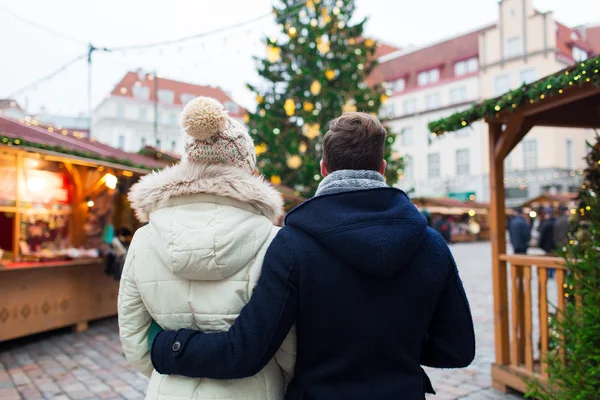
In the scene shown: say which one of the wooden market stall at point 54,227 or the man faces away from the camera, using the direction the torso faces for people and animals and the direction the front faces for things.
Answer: the man

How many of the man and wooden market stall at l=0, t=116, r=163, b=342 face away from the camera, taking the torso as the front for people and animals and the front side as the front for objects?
1

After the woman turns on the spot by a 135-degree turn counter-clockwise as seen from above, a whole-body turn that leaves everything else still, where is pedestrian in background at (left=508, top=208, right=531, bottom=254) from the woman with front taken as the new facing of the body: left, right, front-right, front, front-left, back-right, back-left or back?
back

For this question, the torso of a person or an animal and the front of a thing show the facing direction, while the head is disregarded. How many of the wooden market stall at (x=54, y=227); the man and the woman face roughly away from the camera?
2

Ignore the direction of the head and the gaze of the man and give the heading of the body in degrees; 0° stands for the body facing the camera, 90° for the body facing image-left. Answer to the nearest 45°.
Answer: approximately 180°

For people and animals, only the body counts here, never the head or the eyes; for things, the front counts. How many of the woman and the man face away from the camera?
2

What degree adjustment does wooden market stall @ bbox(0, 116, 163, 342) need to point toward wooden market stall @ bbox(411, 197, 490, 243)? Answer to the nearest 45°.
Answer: approximately 90° to its left

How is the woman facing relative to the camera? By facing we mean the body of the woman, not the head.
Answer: away from the camera

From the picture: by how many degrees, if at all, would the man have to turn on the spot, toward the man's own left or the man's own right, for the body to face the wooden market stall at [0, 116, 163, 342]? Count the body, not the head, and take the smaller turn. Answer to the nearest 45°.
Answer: approximately 45° to the man's own left

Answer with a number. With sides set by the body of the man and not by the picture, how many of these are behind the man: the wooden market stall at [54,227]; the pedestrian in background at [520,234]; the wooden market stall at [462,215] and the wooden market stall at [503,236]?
0

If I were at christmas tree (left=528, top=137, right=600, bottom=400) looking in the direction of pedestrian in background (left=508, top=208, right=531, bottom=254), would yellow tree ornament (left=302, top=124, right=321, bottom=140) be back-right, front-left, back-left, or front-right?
front-left

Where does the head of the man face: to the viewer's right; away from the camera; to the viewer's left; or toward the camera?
away from the camera

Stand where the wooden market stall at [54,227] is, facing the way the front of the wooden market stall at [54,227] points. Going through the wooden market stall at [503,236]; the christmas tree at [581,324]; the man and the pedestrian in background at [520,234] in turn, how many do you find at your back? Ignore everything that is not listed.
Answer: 0

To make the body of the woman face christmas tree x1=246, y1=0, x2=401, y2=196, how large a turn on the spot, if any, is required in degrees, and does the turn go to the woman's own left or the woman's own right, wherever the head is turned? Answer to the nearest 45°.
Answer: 0° — they already face it

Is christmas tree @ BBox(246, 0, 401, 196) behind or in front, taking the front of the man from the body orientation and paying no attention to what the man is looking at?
in front

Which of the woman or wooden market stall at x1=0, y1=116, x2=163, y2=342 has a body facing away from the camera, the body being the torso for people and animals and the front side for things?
the woman

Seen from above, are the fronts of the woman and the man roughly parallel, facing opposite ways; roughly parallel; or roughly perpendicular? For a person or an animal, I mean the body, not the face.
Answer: roughly parallel

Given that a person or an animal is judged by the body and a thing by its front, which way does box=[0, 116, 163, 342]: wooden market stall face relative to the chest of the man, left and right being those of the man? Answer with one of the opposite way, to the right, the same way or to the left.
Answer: to the right
